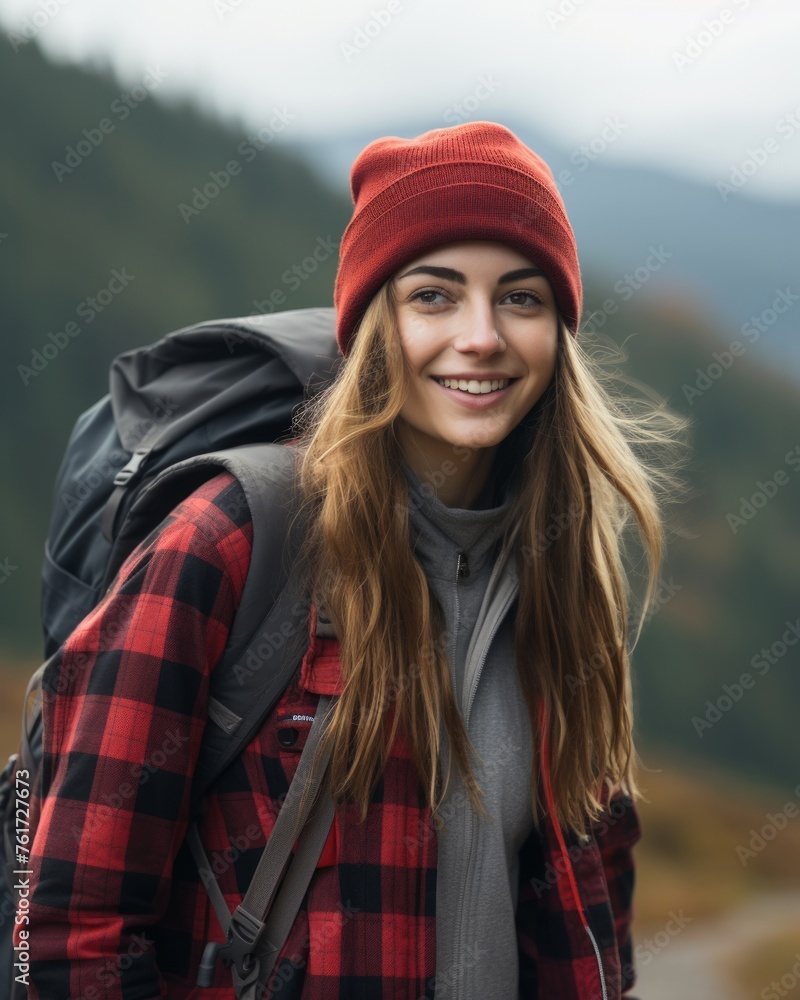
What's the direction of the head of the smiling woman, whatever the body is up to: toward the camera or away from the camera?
toward the camera

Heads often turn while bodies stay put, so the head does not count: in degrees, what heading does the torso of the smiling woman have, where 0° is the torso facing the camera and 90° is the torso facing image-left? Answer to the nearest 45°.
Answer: approximately 315°
